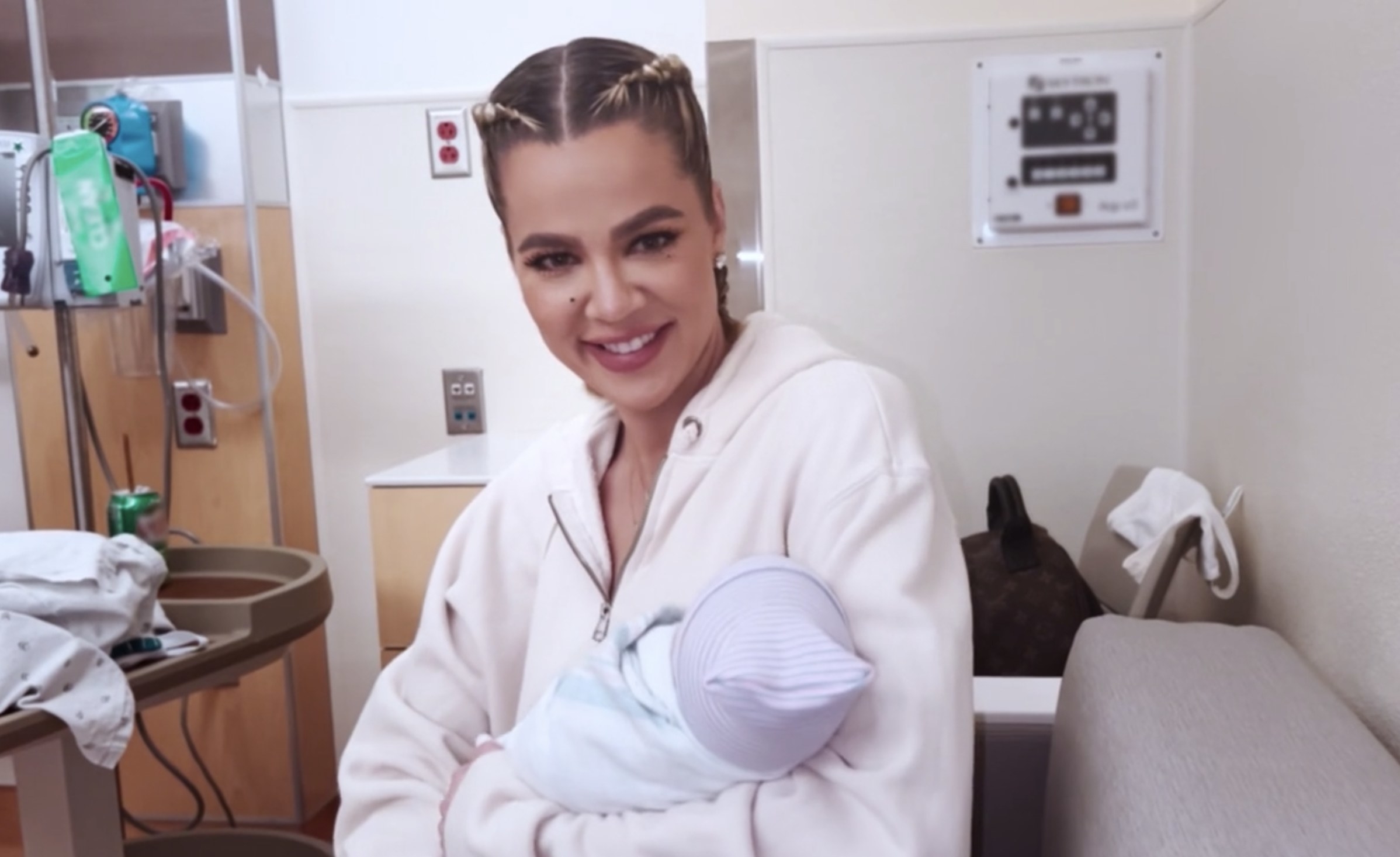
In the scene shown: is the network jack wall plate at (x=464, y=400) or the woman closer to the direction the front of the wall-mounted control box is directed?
the woman

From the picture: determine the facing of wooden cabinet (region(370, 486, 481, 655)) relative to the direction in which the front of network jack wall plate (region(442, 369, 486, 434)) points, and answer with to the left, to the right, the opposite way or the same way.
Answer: the same way

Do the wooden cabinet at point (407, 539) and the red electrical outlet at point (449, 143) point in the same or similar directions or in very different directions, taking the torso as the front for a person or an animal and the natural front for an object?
same or similar directions

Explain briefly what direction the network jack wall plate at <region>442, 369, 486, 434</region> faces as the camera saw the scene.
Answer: facing the viewer

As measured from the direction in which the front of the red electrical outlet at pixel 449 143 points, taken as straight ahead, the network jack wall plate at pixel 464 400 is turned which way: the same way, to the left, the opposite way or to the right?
the same way

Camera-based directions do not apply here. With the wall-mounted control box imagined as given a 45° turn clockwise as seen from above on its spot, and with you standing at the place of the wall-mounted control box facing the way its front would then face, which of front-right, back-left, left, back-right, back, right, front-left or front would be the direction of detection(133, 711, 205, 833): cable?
front-right

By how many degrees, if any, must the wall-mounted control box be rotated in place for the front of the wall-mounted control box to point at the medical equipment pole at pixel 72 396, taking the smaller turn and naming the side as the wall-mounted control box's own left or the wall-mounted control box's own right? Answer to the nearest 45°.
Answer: approximately 90° to the wall-mounted control box's own right

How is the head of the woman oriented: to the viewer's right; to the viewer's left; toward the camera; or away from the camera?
toward the camera

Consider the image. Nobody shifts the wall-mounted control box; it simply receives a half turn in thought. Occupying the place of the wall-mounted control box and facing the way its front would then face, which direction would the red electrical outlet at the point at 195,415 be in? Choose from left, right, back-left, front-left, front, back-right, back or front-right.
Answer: left

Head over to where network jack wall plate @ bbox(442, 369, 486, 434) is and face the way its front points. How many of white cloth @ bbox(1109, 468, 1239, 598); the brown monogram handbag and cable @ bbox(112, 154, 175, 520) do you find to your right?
1

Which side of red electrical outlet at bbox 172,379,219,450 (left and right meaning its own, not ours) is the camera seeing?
front

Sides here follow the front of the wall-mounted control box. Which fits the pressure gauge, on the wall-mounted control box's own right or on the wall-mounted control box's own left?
on the wall-mounted control box's own right

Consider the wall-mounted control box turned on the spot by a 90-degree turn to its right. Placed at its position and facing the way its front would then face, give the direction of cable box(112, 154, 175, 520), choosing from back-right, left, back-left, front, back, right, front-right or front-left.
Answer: front
